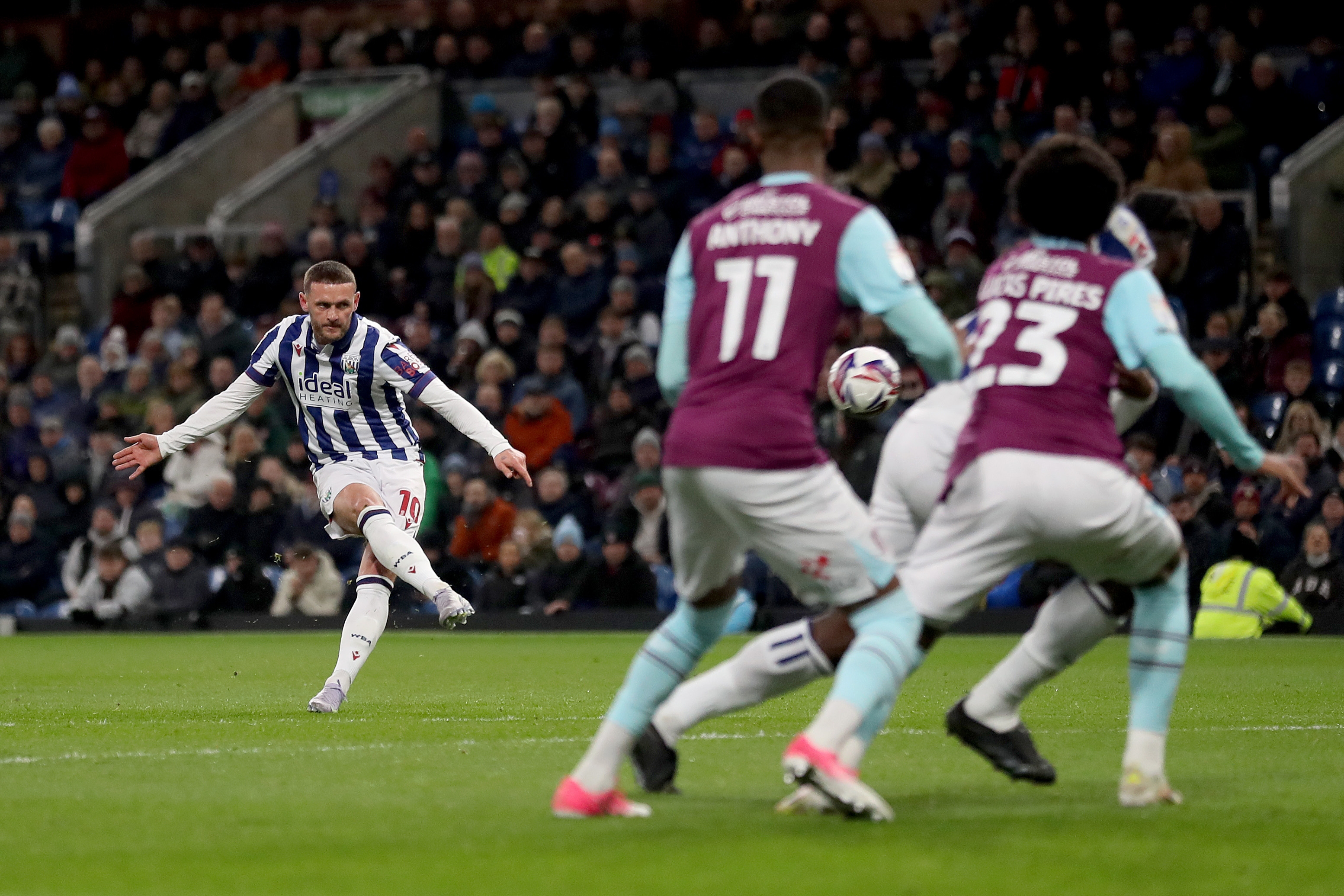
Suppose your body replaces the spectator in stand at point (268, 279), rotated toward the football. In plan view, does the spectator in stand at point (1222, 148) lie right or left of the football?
left

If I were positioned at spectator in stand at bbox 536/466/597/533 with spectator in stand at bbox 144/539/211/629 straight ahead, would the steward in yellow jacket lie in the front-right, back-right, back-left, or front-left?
back-left

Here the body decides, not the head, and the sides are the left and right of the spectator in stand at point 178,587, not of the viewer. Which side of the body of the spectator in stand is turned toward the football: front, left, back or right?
front

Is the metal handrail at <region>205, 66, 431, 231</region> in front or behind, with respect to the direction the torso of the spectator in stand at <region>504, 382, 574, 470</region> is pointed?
behind

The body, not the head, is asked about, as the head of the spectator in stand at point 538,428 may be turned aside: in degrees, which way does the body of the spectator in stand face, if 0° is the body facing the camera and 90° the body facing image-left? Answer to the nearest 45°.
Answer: approximately 0°

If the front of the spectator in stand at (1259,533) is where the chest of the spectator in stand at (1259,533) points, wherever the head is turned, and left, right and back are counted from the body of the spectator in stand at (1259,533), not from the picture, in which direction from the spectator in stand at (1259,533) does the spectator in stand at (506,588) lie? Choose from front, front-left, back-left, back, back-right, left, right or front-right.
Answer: right
